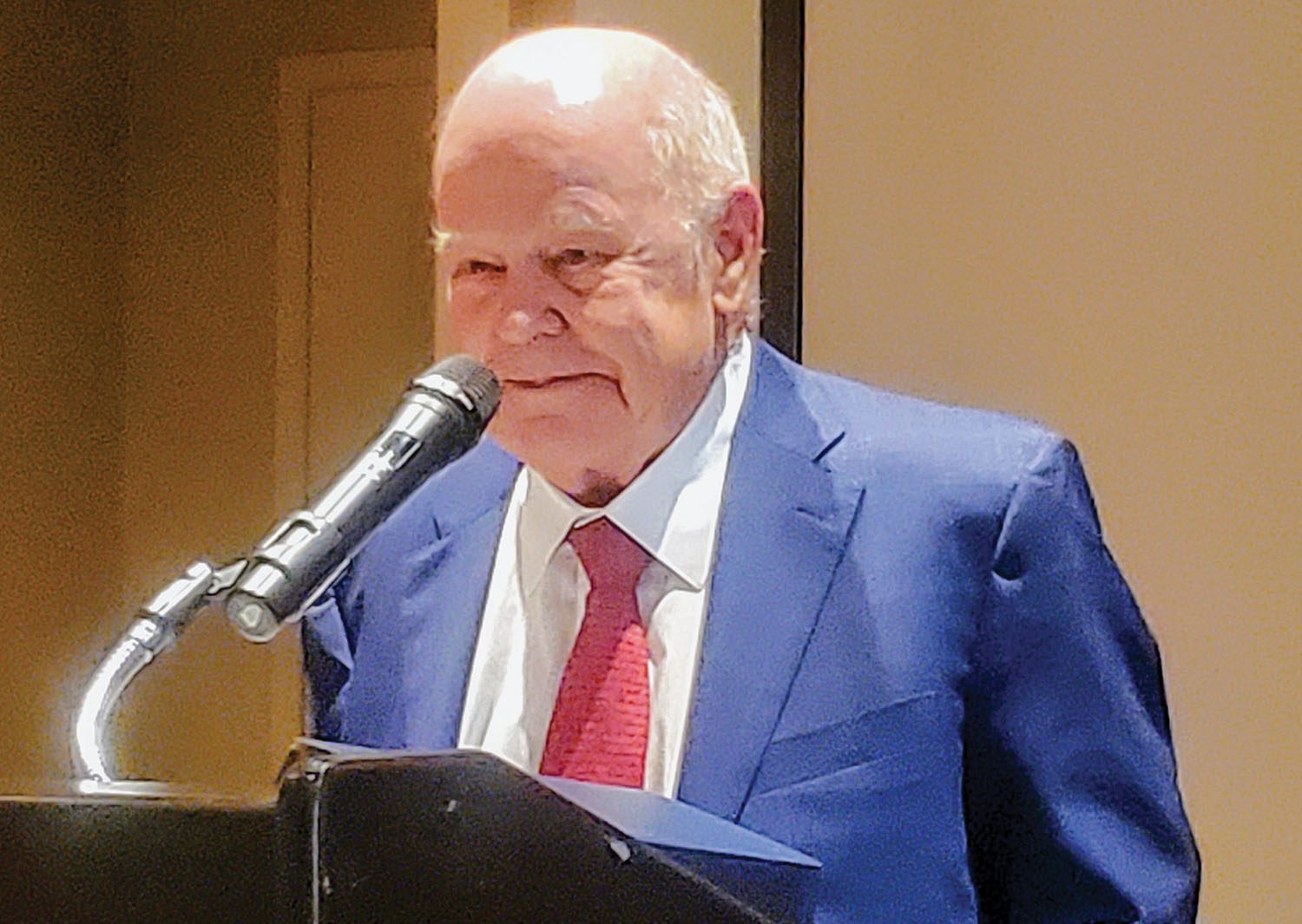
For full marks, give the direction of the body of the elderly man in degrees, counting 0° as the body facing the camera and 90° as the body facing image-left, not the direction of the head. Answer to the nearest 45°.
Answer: approximately 45°
